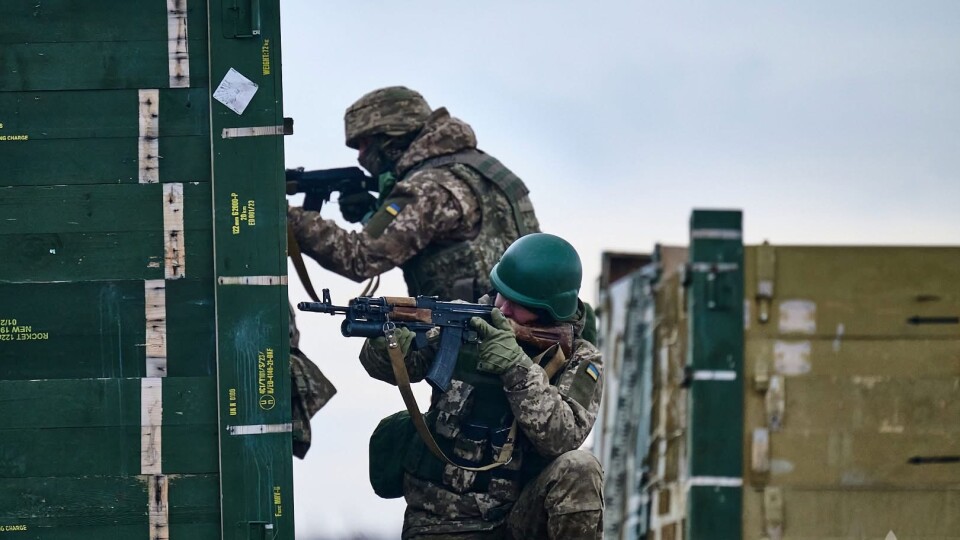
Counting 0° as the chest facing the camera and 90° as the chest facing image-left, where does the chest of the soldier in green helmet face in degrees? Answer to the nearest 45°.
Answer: approximately 45°

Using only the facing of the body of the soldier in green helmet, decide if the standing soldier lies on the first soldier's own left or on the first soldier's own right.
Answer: on the first soldier's own right

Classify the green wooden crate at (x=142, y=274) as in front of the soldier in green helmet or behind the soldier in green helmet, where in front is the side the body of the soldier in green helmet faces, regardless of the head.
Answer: in front

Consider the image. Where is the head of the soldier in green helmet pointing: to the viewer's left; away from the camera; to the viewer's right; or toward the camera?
to the viewer's left

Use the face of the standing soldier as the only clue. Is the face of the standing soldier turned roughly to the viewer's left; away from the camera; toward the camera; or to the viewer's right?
to the viewer's left

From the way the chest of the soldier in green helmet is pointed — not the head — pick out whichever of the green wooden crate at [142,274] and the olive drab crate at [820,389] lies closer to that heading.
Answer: the green wooden crate

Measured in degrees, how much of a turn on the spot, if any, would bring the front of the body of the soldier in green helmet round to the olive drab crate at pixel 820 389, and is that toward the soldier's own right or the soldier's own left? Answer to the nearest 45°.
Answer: approximately 135° to the soldier's own left
